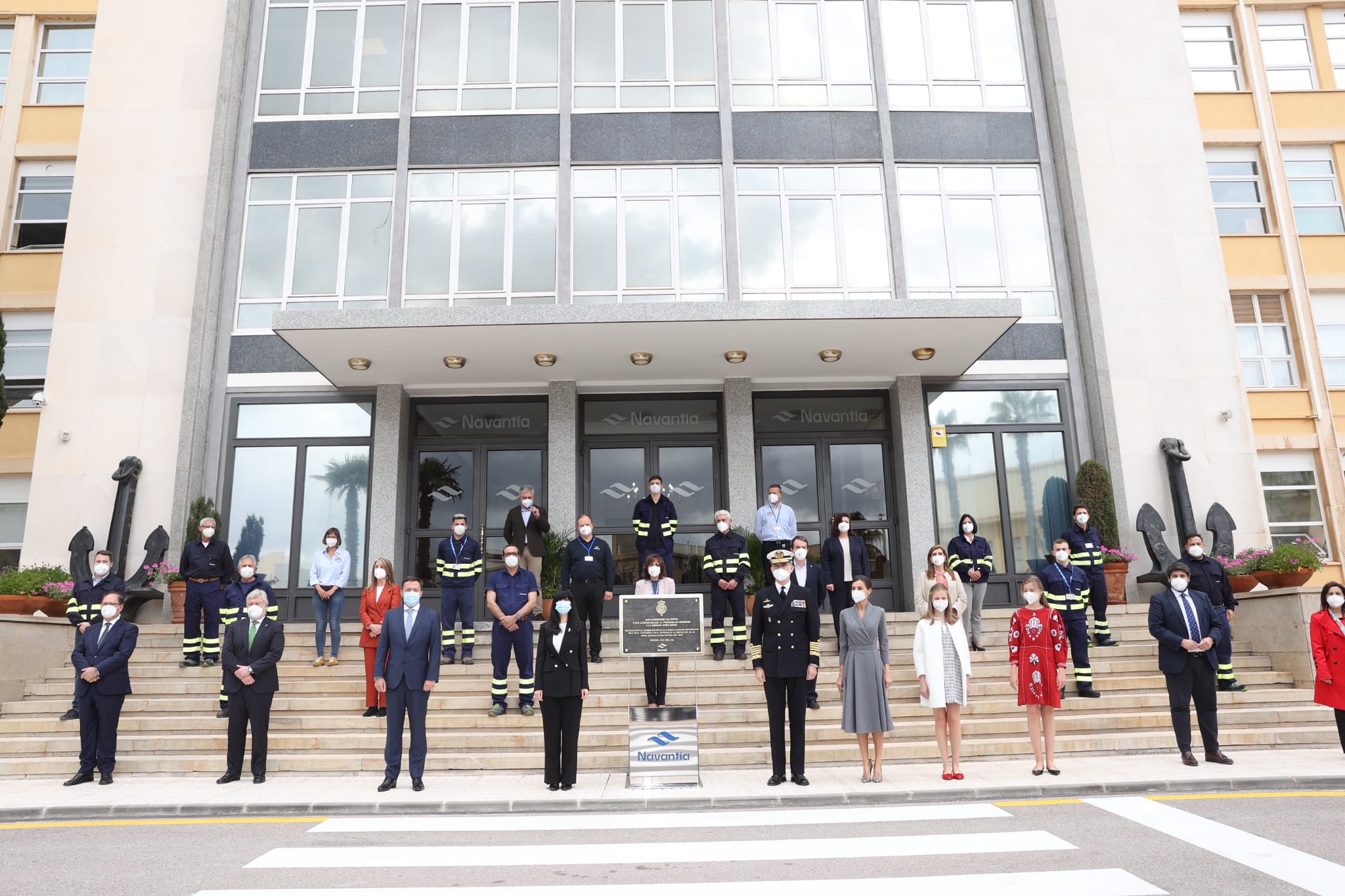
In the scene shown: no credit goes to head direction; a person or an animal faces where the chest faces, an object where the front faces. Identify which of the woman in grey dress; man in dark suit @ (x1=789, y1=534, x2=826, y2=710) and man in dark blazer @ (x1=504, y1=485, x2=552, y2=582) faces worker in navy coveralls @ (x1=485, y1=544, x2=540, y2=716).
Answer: man in dark blazer @ (x1=504, y1=485, x2=552, y2=582)

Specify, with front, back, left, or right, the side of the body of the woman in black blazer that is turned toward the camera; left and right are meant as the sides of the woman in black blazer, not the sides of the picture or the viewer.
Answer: front

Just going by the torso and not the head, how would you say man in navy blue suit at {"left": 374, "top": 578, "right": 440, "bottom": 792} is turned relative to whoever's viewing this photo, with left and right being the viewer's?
facing the viewer

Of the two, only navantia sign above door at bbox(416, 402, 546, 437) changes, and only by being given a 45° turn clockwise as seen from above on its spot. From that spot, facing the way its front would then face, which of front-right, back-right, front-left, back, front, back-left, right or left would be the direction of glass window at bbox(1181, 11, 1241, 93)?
back-left

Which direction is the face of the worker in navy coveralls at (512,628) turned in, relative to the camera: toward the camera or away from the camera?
toward the camera

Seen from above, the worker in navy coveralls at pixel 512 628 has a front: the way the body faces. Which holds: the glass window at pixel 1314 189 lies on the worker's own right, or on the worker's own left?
on the worker's own left

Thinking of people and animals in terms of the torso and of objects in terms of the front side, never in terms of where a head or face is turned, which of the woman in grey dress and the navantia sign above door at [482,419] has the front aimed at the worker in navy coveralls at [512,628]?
the navantia sign above door

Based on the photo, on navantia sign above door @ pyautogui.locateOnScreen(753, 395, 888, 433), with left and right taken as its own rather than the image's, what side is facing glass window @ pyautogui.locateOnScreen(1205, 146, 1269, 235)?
left

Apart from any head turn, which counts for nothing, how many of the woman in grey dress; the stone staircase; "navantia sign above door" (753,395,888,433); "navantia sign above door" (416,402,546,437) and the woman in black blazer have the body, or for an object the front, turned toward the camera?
5

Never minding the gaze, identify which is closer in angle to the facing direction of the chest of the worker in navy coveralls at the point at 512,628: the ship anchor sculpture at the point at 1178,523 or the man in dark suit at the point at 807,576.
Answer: the man in dark suit

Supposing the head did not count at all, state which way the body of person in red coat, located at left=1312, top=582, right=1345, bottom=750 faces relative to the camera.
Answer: toward the camera

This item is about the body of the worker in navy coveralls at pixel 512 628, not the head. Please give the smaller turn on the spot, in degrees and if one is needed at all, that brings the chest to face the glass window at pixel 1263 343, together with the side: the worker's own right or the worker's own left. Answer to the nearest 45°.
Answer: approximately 90° to the worker's own left

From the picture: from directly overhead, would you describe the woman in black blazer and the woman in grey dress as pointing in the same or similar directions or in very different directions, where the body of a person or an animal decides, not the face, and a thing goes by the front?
same or similar directions

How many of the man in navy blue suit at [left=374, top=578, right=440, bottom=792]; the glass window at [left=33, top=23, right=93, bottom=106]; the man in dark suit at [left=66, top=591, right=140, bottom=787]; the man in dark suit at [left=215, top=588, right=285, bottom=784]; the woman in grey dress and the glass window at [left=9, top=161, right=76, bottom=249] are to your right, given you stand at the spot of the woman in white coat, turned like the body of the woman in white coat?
6

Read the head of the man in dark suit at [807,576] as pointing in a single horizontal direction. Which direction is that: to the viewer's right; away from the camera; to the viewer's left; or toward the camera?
toward the camera
